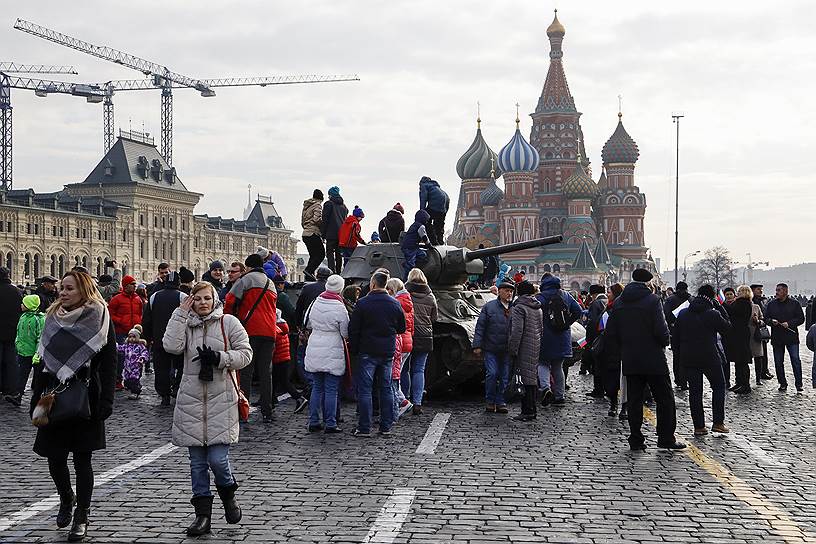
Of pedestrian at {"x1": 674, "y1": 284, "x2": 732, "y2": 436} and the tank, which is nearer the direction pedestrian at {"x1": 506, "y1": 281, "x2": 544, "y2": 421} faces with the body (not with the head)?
the tank

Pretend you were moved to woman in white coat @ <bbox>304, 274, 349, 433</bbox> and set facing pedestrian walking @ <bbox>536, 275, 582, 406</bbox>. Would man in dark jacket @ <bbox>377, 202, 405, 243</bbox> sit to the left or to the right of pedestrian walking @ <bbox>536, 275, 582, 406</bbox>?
left

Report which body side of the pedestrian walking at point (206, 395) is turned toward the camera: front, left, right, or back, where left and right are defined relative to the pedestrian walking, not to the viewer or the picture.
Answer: front

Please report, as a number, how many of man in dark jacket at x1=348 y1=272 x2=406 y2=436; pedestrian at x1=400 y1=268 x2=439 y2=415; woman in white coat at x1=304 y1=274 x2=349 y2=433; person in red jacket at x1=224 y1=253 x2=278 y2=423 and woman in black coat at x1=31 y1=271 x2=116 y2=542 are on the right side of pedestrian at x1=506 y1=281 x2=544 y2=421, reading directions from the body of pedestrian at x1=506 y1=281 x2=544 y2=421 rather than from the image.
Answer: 0

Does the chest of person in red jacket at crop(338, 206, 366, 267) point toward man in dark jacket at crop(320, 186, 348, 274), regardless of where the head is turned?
no

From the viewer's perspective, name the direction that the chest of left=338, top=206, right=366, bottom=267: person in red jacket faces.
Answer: to the viewer's right

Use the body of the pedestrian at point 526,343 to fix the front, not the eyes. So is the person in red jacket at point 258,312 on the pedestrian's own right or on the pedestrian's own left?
on the pedestrian's own left

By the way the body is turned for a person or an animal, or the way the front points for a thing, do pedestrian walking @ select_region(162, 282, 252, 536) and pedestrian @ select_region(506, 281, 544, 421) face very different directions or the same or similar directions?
very different directions

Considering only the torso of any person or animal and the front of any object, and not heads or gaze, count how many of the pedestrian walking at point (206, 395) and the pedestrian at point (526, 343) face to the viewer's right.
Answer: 0

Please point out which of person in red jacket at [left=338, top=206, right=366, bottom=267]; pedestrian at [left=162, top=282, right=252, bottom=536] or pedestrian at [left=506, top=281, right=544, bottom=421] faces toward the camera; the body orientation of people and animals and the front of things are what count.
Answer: pedestrian at [left=162, top=282, right=252, bottom=536]

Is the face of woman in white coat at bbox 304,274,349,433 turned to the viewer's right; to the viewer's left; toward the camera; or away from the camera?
away from the camera

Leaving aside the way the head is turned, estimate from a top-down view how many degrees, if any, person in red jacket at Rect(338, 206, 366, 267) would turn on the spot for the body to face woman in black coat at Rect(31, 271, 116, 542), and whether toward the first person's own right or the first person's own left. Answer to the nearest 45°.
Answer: approximately 90° to the first person's own right

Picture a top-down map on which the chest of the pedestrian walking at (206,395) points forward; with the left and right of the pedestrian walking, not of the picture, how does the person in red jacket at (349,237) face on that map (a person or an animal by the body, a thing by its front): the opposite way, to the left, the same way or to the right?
to the left

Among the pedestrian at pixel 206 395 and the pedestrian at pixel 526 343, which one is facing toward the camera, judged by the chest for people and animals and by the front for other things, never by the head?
the pedestrian at pixel 206 395
